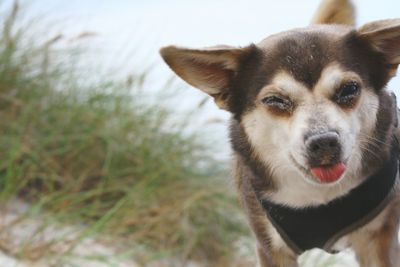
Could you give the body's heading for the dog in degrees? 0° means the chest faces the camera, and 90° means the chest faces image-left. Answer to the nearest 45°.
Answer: approximately 0°
